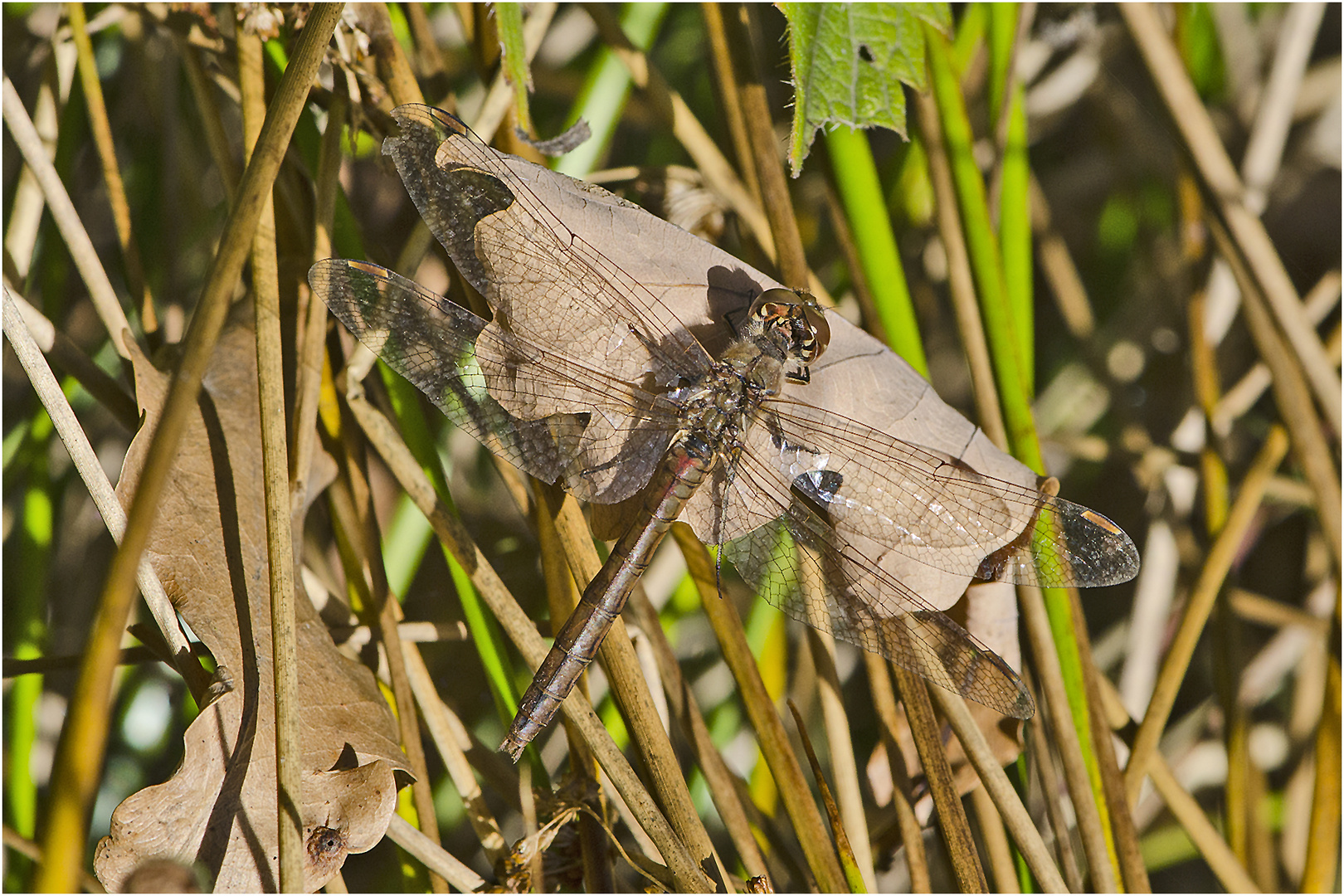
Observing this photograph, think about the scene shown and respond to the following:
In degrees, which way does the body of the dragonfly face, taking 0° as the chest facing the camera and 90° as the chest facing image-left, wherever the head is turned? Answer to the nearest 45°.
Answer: approximately 225°
